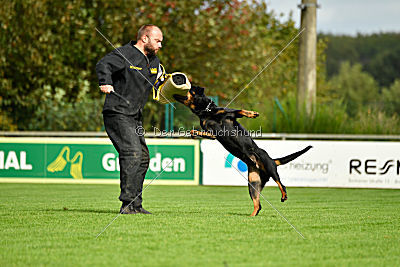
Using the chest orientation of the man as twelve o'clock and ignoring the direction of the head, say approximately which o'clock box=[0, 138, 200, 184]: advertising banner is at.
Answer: The advertising banner is roughly at 7 o'clock from the man.

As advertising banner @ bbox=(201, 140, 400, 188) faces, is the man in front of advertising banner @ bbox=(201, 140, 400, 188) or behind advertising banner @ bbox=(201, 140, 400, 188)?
in front

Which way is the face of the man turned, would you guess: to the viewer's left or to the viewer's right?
to the viewer's right

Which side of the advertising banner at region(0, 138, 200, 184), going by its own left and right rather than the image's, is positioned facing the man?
front

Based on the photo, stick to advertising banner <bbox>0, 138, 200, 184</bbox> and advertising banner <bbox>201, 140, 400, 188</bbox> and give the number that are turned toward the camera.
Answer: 2

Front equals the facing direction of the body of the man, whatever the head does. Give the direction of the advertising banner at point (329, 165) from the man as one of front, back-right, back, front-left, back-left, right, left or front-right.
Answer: left

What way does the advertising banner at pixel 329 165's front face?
toward the camera

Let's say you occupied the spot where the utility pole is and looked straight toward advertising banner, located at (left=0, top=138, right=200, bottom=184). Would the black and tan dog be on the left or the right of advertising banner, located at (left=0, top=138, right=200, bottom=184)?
left

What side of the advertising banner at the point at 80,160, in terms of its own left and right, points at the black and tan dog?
front

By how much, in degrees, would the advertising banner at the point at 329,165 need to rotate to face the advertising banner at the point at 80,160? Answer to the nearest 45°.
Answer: approximately 90° to its right

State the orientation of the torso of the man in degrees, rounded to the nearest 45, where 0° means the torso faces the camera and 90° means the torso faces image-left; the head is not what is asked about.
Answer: approximately 315°

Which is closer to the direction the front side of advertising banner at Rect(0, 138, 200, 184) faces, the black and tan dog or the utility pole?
the black and tan dog
